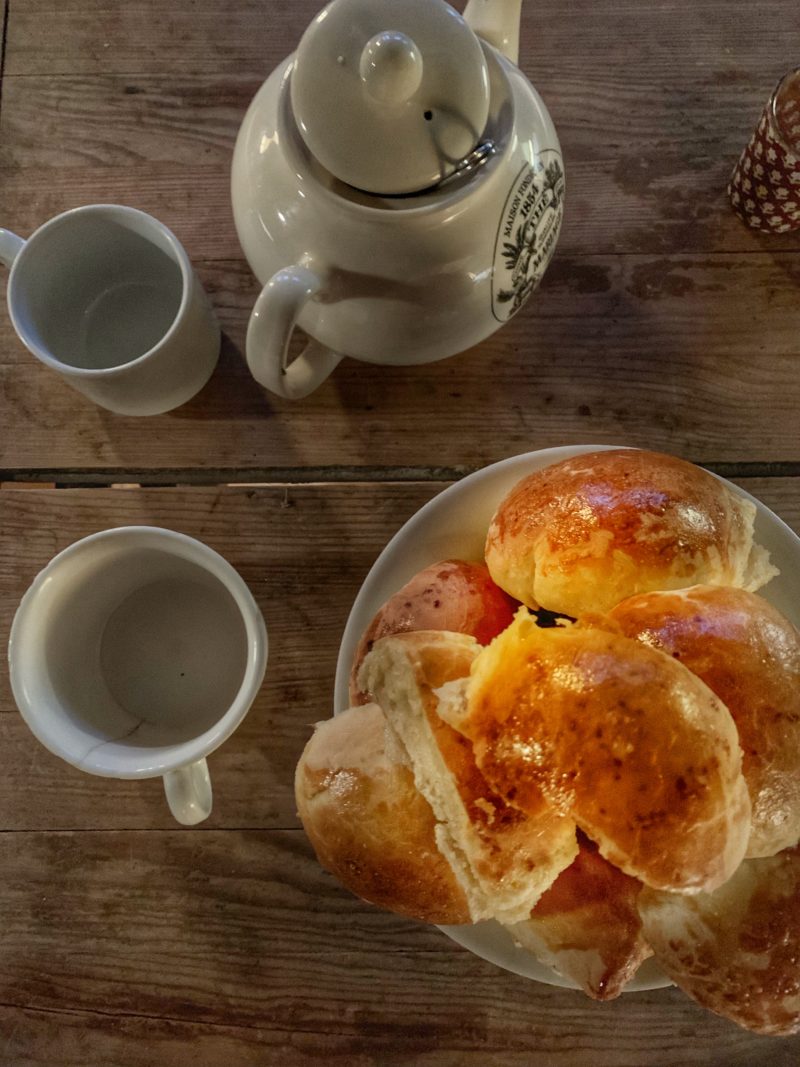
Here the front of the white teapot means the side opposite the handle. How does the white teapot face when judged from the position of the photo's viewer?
facing away from the viewer and to the right of the viewer

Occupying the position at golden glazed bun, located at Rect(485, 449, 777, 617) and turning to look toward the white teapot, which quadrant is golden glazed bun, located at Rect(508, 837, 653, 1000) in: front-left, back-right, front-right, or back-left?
back-left
